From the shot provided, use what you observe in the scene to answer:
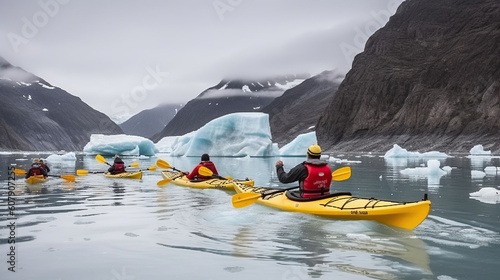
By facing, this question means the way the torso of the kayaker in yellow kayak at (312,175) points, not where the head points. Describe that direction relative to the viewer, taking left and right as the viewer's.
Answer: facing away from the viewer and to the left of the viewer

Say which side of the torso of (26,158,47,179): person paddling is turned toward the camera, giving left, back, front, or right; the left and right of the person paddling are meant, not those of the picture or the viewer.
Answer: back

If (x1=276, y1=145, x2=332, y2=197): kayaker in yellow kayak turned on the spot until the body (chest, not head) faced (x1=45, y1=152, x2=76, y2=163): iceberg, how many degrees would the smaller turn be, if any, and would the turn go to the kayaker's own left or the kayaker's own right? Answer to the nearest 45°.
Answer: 0° — they already face it

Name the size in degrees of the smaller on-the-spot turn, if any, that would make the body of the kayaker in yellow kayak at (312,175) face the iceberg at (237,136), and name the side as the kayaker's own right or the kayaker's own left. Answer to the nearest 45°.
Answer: approximately 45° to the kayaker's own right

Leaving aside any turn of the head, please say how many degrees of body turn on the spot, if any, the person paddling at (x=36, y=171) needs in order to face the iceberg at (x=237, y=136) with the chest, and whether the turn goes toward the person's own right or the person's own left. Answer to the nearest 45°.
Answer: approximately 45° to the person's own right

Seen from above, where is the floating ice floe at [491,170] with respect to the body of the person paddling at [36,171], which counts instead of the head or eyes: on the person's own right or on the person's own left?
on the person's own right

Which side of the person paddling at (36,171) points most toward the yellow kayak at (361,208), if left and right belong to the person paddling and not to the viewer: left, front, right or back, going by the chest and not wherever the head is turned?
back

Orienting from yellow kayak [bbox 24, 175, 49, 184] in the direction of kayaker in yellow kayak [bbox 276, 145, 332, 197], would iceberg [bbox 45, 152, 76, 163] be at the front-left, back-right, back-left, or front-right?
back-left

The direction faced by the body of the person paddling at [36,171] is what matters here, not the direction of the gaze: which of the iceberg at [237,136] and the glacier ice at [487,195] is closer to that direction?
the iceberg

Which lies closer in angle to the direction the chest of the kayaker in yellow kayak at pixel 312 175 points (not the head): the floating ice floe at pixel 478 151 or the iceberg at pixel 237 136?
the iceberg

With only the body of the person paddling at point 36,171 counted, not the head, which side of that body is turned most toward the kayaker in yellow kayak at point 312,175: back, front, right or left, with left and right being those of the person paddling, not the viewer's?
back
